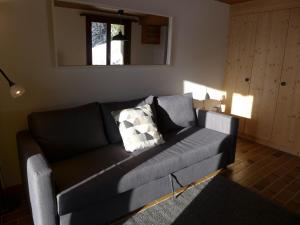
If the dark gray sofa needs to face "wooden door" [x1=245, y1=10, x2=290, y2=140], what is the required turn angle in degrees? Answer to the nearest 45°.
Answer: approximately 90° to its left

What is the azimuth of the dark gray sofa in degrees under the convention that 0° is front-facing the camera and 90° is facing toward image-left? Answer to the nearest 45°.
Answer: approximately 315°

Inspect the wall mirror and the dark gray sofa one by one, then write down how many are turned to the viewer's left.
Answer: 0

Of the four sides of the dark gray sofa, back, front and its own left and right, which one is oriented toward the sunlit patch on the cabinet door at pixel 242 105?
left

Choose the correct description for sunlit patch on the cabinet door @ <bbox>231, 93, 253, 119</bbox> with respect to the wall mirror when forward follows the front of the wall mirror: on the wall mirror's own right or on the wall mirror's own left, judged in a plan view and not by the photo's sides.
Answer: on the wall mirror's own left
